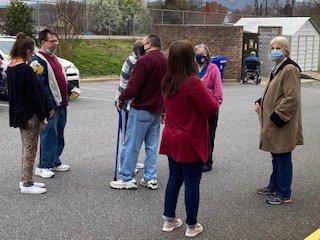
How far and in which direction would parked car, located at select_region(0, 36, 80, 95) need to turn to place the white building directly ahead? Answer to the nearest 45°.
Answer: approximately 90° to its left

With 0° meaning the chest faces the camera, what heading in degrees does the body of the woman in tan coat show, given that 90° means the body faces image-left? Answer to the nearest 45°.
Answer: approximately 90°

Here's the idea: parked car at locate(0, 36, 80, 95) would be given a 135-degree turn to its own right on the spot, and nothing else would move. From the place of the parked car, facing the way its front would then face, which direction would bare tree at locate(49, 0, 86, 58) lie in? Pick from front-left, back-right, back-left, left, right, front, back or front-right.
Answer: right

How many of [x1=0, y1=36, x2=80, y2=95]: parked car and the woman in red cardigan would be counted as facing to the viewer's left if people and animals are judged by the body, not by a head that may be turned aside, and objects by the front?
0

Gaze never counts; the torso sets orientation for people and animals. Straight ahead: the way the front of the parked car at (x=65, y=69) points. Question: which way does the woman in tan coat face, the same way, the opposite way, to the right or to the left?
the opposite way

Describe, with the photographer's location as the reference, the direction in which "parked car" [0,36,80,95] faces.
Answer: facing the viewer and to the right of the viewer

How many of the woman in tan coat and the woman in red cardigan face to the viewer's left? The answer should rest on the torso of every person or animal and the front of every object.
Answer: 1

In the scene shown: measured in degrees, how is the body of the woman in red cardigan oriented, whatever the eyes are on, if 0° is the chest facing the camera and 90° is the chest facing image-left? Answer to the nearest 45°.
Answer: approximately 225°

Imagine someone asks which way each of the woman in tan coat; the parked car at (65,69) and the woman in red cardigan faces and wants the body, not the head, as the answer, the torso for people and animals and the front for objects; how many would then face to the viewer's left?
1

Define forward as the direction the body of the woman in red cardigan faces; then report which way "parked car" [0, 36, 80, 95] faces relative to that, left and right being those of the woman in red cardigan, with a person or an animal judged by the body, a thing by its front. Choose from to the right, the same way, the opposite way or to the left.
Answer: to the right

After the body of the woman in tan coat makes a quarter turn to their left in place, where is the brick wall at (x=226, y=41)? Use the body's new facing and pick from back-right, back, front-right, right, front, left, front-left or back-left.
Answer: back

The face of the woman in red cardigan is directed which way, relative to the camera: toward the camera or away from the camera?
away from the camera

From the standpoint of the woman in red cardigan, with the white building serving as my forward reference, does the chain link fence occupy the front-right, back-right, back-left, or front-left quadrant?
front-left

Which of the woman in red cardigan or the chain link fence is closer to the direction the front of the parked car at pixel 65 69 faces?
the woman in red cardigan

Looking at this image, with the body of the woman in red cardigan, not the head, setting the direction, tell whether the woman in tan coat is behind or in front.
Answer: in front
